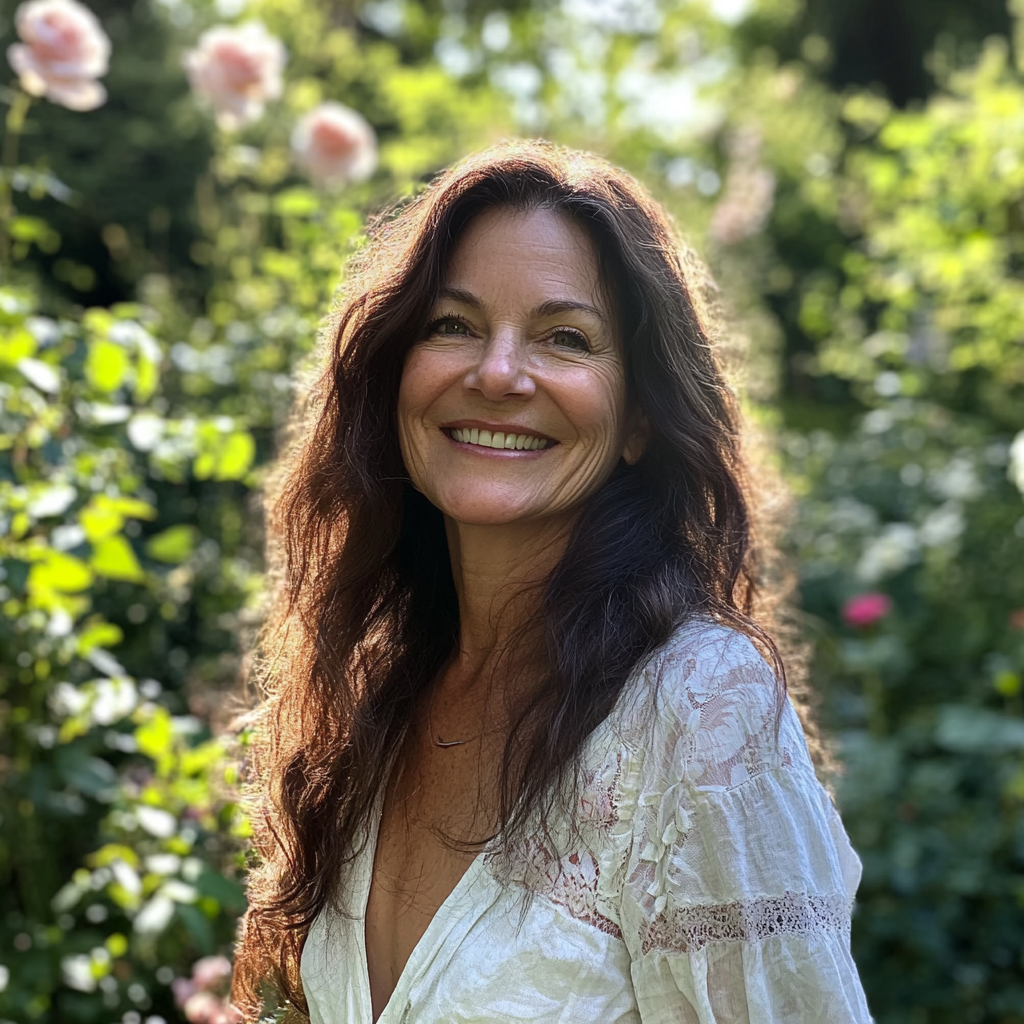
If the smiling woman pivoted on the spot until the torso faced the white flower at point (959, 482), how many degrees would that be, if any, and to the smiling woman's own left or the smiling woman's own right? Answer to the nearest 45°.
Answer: approximately 180°

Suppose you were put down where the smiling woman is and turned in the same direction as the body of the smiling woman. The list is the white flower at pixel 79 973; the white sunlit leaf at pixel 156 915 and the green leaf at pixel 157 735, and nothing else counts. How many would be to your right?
3

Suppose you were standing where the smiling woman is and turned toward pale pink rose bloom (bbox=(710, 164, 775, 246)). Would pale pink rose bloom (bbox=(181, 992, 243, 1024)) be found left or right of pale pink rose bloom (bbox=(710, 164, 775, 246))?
left

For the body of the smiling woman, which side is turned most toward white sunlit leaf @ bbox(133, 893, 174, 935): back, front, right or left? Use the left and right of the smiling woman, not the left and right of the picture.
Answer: right

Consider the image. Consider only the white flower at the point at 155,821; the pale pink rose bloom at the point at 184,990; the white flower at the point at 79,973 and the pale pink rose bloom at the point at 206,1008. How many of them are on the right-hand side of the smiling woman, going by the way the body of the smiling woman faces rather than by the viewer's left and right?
4

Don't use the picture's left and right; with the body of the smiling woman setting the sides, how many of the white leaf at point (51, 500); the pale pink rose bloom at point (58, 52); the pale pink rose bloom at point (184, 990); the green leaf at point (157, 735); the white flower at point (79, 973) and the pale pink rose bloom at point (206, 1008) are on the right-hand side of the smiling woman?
6

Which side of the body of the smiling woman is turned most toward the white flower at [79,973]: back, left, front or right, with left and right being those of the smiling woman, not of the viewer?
right

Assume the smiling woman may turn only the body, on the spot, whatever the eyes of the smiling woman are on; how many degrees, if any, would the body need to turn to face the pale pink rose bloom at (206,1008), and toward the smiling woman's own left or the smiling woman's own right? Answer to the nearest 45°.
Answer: approximately 90° to the smiling woman's own right

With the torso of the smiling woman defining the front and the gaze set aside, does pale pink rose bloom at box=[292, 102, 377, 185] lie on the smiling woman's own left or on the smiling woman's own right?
on the smiling woman's own right

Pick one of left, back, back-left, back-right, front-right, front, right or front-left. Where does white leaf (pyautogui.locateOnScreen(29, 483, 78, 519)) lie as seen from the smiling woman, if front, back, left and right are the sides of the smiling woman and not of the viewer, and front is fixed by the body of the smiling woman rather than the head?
right

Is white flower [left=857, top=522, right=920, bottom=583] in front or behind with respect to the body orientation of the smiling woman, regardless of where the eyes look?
behind

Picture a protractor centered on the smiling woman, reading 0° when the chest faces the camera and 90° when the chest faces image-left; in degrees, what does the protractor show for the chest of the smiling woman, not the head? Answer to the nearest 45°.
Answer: approximately 45°

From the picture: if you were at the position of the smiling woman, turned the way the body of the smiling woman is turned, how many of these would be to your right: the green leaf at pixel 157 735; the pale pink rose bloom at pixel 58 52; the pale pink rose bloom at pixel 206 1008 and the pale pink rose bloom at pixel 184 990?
4

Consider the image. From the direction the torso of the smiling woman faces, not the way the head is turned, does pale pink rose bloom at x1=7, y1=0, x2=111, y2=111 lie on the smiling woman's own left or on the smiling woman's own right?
on the smiling woman's own right

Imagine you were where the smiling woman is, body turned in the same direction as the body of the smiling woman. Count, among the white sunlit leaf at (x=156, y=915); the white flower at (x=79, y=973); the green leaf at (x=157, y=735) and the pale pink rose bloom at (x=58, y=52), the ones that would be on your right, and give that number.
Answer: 4
